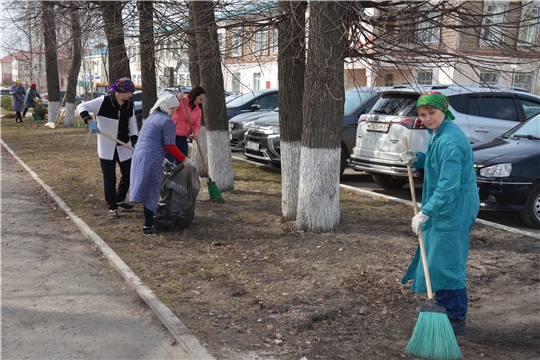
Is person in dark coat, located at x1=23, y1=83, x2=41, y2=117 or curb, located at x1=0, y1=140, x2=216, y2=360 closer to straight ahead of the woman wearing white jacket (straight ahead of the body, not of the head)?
the curb

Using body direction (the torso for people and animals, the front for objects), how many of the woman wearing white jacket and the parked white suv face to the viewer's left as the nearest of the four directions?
0

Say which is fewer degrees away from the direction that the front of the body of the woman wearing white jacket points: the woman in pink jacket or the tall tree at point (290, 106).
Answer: the tall tree

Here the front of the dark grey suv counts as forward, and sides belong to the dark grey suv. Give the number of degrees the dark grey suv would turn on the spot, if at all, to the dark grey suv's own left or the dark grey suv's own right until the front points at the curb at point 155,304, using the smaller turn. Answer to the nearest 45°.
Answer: approximately 45° to the dark grey suv's own left

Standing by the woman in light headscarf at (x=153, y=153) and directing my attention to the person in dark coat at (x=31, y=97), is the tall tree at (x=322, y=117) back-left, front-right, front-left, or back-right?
back-right

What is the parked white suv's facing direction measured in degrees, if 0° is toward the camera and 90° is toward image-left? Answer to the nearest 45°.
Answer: approximately 225°

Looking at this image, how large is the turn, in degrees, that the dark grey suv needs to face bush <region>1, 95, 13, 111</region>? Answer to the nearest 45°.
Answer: approximately 90° to its right

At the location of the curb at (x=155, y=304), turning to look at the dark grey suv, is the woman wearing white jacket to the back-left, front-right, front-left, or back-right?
front-left

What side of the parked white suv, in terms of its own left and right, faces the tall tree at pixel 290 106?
back

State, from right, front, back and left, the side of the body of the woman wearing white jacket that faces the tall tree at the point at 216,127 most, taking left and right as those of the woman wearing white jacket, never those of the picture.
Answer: left

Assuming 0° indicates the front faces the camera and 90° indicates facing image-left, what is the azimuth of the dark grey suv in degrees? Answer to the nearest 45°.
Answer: approximately 45°

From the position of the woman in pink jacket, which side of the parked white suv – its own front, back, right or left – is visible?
back

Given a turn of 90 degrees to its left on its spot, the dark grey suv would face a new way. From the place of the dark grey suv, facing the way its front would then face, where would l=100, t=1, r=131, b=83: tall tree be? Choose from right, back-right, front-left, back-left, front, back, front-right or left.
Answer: back-right

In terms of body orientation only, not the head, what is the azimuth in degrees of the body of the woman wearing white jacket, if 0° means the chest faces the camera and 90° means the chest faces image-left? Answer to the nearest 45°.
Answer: approximately 315°

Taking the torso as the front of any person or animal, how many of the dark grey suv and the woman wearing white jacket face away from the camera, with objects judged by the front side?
0

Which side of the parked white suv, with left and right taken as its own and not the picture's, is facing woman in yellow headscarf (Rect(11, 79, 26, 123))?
left
